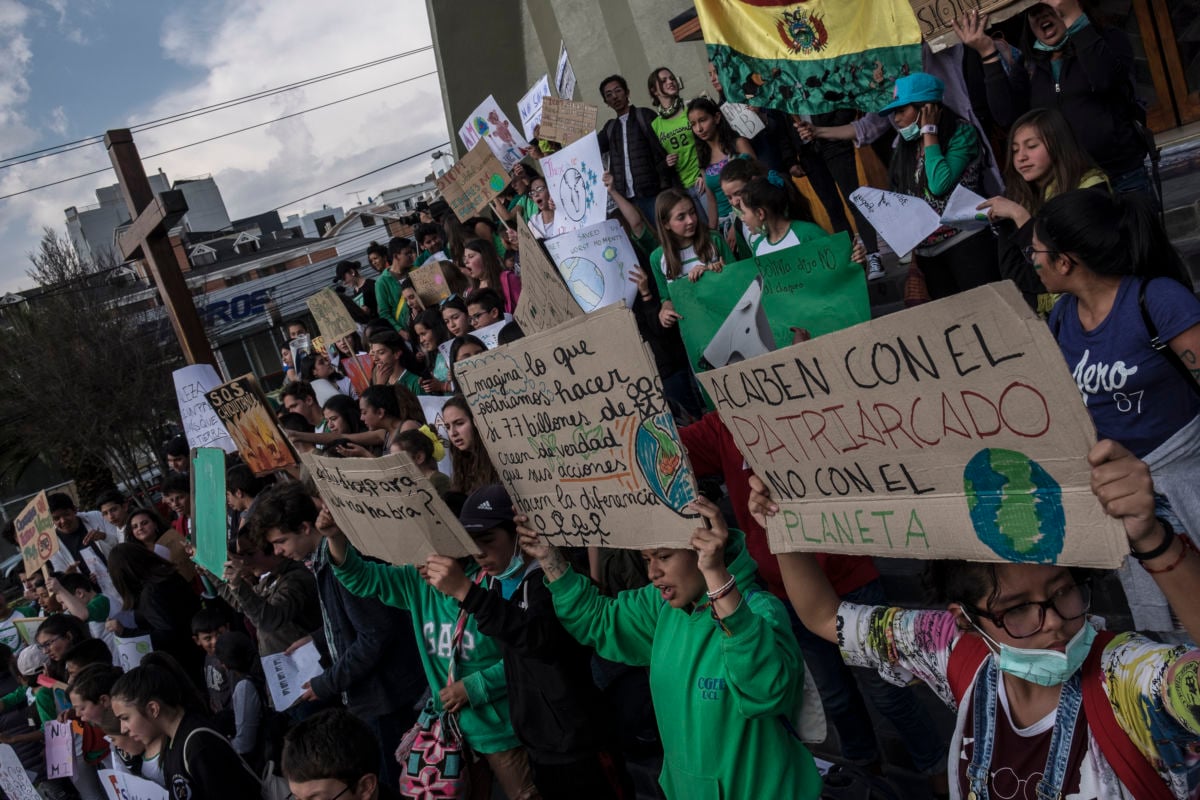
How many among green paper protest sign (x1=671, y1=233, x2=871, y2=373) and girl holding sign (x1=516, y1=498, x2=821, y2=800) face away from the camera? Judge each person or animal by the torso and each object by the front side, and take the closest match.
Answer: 0

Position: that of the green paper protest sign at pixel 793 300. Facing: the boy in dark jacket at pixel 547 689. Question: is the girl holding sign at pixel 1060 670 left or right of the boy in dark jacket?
left

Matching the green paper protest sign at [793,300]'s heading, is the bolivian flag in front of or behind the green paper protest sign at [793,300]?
behind

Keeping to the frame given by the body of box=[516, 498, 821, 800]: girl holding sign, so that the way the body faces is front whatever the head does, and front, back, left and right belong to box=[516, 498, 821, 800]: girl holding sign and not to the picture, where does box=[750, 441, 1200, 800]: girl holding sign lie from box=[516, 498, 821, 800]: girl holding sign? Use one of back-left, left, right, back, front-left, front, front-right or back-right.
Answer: left

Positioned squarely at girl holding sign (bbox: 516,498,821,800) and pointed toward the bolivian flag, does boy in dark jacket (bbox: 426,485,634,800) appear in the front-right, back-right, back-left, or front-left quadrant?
front-left

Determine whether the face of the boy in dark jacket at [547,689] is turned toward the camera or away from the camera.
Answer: toward the camera

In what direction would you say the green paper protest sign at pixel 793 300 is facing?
toward the camera

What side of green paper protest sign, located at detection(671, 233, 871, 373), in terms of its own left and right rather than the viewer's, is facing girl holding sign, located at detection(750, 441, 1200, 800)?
front

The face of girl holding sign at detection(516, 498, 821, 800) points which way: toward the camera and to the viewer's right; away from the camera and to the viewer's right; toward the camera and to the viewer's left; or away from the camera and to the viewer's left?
toward the camera and to the viewer's left

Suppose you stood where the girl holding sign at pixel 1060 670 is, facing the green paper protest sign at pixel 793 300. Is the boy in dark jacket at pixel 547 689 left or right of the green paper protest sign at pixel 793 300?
left

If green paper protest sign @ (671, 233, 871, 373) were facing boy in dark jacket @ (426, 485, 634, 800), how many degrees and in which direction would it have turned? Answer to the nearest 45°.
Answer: approximately 45° to its right

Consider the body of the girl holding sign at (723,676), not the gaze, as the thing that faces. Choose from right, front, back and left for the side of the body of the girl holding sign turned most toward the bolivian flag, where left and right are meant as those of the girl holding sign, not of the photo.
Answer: back
